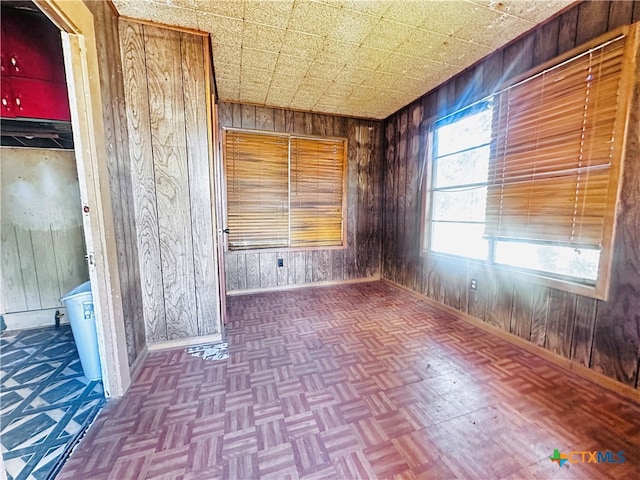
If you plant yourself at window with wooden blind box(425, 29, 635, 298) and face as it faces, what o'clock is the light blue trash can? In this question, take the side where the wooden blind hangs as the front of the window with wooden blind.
The light blue trash can is roughly at 12 o'clock from the window with wooden blind.

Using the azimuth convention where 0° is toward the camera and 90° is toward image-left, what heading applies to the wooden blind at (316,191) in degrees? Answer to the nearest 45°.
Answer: approximately 0°

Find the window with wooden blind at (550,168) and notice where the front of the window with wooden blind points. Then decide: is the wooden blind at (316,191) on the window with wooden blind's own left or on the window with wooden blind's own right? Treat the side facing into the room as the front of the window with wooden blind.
on the window with wooden blind's own right

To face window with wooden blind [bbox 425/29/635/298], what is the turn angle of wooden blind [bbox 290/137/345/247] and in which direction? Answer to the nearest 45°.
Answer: approximately 45° to its left

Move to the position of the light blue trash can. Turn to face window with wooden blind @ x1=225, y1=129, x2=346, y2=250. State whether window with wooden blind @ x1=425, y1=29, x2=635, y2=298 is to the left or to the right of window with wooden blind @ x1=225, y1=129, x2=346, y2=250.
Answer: right

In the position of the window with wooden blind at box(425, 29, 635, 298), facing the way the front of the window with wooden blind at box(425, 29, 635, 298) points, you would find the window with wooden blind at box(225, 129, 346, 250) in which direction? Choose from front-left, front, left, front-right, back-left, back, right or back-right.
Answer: front-right

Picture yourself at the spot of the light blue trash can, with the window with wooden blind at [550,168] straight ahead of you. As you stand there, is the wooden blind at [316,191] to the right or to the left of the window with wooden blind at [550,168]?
left

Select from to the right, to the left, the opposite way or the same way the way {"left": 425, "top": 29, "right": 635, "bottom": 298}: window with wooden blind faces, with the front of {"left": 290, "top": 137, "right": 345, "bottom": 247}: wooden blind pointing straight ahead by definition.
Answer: to the right

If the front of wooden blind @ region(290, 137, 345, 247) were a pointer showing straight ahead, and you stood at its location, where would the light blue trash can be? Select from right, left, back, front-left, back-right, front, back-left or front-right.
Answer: front-right

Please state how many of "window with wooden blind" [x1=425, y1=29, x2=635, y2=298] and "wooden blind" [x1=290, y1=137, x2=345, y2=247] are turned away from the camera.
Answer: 0

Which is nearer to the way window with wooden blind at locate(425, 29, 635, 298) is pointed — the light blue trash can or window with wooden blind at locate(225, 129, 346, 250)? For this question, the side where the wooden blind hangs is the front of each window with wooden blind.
the light blue trash can

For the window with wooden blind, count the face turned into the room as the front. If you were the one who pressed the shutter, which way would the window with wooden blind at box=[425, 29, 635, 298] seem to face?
facing the viewer and to the left of the viewer
